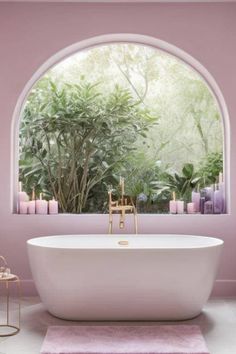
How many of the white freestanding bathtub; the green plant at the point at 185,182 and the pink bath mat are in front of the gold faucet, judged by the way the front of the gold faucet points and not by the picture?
2

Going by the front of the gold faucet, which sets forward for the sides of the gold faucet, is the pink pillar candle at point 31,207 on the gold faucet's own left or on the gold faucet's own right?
on the gold faucet's own right

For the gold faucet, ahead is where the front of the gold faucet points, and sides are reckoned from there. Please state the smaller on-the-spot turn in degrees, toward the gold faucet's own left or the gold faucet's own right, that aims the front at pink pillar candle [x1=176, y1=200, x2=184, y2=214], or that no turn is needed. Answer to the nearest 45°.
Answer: approximately 90° to the gold faucet's own left

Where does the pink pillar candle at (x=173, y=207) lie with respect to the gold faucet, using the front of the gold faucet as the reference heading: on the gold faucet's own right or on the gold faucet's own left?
on the gold faucet's own left

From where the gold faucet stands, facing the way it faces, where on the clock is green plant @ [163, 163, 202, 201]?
The green plant is roughly at 8 o'clock from the gold faucet.

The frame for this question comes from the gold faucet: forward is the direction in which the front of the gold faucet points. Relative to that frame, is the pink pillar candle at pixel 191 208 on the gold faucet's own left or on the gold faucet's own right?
on the gold faucet's own left

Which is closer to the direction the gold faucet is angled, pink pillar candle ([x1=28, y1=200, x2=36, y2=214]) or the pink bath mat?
the pink bath mat

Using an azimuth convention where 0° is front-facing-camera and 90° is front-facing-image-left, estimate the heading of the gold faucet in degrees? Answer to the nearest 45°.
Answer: approximately 0°

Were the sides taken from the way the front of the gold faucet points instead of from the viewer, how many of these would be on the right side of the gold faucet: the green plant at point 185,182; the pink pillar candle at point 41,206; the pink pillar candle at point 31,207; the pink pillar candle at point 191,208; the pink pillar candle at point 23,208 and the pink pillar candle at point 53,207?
4

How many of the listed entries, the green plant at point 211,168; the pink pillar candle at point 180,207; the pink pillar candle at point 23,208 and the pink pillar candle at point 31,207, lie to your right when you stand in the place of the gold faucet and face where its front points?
2
